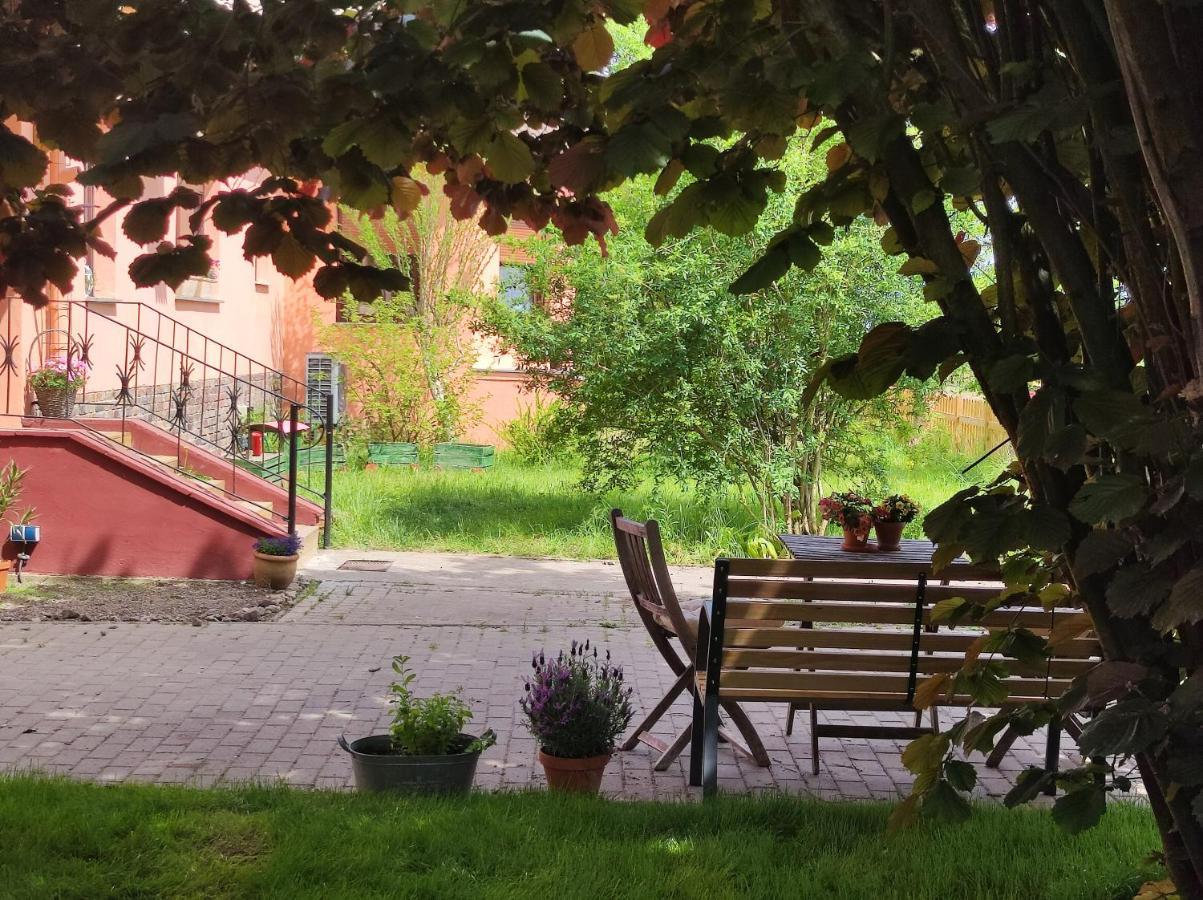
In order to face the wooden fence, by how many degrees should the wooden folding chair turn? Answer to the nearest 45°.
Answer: approximately 45° to its left

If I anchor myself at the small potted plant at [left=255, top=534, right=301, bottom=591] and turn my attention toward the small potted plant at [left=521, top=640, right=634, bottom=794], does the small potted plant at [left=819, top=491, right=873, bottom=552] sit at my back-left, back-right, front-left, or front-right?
front-left

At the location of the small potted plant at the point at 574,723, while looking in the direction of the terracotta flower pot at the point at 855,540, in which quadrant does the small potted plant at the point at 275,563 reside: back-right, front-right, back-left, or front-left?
front-left

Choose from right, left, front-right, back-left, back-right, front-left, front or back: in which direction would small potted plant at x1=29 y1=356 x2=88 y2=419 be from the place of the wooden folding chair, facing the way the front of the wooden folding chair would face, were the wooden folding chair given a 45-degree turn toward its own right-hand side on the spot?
back-left

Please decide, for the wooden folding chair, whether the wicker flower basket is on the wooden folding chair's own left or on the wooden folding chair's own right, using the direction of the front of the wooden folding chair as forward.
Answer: on the wooden folding chair's own left

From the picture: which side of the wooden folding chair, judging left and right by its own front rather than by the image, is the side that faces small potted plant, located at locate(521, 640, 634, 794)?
back

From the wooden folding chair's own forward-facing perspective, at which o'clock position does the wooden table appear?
The wooden table is roughly at 12 o'clock from the wooden folding chair.

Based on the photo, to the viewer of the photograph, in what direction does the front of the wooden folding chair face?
facing away from the viewer and to the right of the viewer

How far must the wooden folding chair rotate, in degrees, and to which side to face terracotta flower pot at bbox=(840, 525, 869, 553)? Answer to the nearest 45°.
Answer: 0° — it already faces it

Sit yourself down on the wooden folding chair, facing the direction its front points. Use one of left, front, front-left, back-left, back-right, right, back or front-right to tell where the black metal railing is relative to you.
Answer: left

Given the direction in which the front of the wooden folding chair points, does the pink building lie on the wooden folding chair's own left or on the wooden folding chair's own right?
on the wooden folding chair's own left

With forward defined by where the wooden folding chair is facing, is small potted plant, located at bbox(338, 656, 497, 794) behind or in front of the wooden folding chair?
behind

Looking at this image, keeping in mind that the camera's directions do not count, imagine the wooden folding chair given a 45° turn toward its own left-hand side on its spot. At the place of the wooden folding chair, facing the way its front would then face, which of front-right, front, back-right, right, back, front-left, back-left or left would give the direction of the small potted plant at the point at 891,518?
front-right

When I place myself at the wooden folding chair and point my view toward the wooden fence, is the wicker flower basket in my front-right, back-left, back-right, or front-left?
front-left

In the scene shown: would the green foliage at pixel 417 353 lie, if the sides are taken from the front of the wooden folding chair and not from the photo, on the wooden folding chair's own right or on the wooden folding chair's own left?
on the wooden folding chair's own left

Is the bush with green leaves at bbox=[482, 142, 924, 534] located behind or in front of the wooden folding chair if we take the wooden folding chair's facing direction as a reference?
in front

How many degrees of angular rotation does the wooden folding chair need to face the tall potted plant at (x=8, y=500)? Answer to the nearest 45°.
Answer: approximately 90° to its left

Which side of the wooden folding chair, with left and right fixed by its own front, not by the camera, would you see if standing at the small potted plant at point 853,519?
front
